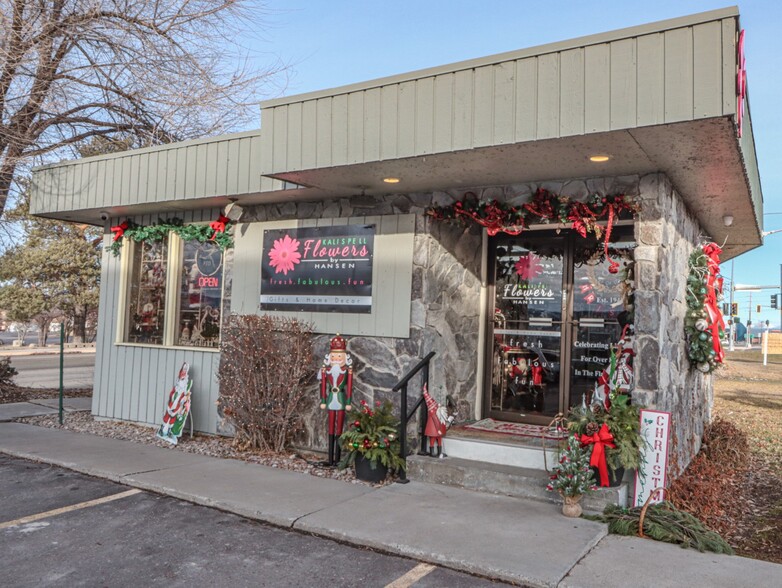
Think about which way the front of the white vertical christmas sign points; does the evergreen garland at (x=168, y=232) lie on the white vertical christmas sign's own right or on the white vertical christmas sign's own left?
on the white vertical christmas sign's own right

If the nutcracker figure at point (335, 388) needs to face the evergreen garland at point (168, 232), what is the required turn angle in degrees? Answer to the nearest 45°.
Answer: approximately 135° to its right

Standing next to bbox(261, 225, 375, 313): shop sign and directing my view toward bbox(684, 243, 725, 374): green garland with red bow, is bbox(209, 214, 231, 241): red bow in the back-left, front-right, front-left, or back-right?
back-left

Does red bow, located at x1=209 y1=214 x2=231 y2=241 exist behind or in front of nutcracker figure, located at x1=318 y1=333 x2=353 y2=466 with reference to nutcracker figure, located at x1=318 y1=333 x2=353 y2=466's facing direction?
behind

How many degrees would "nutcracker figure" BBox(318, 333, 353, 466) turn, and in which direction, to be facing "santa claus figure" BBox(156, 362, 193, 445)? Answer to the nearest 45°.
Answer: approximately 135° to its right

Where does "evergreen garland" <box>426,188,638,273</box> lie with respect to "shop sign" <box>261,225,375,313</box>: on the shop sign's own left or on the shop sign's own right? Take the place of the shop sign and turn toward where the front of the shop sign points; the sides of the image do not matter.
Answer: on the shop sign's own left

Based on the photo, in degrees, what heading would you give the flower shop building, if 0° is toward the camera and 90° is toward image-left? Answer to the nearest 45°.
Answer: approximately 45°

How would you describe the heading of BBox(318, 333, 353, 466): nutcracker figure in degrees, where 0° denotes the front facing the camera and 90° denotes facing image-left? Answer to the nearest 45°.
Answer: approximately 0°
